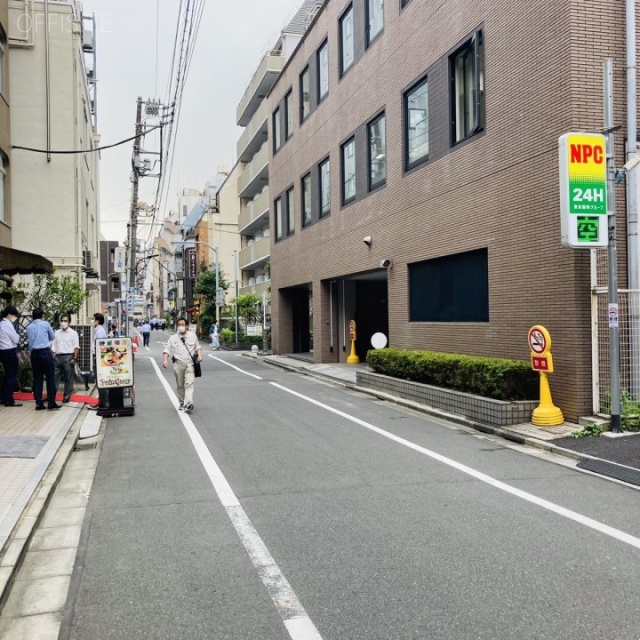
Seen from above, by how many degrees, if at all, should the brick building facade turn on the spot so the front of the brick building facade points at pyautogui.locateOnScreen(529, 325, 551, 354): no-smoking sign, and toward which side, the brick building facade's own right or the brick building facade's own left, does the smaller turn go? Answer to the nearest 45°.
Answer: approximately 45° to the brick building facade's own left

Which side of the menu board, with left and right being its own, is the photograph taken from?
front

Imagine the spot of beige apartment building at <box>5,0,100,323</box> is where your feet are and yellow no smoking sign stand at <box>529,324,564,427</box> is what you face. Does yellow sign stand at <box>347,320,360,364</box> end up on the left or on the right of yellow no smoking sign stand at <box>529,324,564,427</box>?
left

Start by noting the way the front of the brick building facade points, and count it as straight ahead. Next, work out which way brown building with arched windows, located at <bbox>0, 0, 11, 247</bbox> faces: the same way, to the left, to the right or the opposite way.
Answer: the opposite way

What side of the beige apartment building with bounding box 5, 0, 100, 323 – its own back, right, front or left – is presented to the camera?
right

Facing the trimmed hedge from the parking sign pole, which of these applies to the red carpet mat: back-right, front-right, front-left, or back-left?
front-left

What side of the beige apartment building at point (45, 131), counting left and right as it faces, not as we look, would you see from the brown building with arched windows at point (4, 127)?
right

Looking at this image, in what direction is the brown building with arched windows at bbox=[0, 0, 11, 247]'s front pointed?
to the viewer's right

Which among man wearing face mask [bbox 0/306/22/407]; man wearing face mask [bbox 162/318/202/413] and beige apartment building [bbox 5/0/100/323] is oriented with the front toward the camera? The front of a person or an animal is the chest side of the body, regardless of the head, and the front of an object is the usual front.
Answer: man wearing face mask [bbox 162/318/202/413]

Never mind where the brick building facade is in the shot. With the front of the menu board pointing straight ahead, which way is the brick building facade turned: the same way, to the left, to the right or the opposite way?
to the right

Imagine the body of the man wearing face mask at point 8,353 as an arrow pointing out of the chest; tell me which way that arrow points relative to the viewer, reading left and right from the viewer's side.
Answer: facing to the right of the viewer

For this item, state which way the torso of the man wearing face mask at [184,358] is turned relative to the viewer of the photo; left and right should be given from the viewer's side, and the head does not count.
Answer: facing the viewer

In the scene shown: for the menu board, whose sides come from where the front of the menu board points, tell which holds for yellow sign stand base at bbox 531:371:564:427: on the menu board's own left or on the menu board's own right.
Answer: on the menu board's own left

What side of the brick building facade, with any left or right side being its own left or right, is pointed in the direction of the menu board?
front
